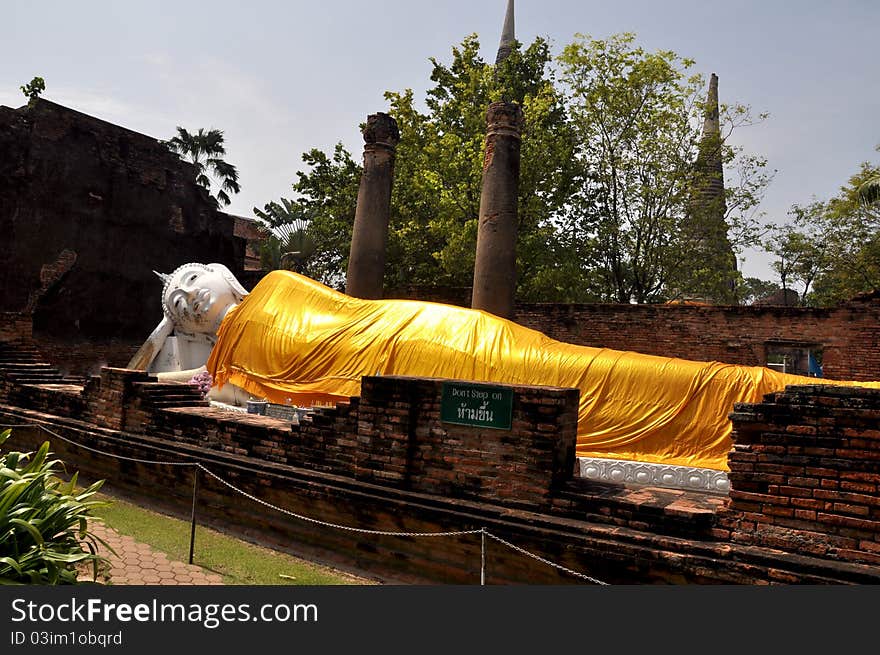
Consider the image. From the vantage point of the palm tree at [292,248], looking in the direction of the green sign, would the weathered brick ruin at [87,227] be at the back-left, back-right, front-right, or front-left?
front-right

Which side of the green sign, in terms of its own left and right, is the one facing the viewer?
front

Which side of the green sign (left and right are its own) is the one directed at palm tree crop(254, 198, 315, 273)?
back

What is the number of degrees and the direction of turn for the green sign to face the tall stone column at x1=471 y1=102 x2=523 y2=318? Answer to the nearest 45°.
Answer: approximately 180°

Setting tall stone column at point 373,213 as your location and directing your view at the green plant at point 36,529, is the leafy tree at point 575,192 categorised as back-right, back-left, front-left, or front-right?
back-left

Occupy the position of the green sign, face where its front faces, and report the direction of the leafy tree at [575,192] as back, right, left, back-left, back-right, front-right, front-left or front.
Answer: back

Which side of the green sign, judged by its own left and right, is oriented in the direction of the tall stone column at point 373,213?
back

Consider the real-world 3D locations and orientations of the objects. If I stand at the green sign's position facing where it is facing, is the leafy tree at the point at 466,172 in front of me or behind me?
behind

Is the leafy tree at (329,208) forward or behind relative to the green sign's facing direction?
behind

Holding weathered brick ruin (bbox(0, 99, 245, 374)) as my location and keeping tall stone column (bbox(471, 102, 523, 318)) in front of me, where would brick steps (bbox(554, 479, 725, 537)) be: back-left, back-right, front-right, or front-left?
front-right
